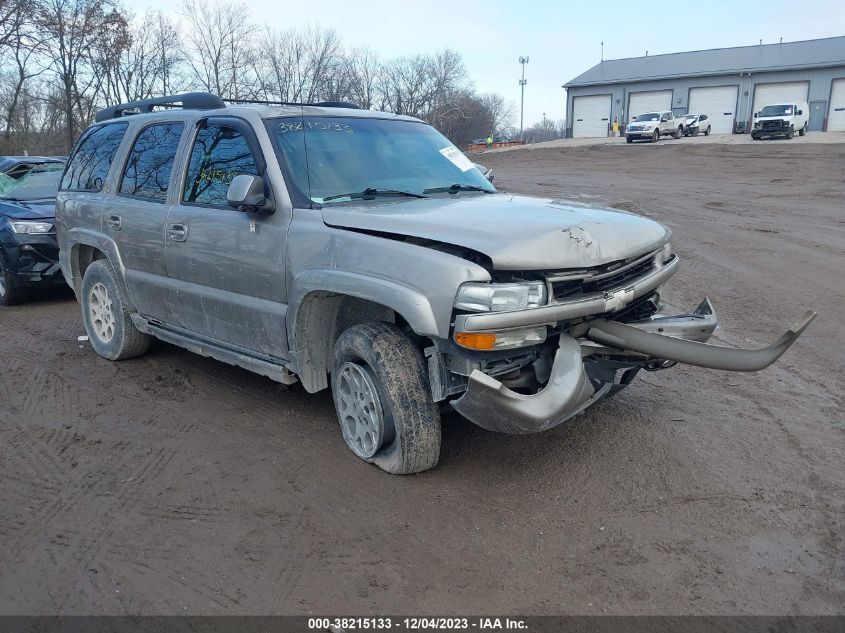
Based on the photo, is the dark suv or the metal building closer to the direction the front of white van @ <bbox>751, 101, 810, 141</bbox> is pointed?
the dark suv

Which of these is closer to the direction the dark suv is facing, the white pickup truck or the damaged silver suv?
the damaged silver suv

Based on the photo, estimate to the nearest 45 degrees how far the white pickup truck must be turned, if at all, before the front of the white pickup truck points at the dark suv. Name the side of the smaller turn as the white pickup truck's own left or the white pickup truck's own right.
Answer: approximately 45° to the white pickup truck's own left

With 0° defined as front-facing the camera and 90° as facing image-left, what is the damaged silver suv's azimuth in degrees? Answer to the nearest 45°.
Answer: approximately 315°

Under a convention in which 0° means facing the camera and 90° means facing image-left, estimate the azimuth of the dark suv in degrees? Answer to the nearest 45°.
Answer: approximately 315°

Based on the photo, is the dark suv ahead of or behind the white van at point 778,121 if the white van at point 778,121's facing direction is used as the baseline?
ahead

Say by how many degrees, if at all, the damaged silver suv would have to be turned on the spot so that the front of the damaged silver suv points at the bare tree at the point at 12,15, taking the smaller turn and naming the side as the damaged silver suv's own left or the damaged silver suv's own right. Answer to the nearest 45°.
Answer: approximately 180°

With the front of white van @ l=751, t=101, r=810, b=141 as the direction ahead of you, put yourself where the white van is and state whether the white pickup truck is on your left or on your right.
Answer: on your right

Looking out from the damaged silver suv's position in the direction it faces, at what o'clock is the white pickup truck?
The white pickup truck is roughly at 8 o'clock from the damaged silver suv.

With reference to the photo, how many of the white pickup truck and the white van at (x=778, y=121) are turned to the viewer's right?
0

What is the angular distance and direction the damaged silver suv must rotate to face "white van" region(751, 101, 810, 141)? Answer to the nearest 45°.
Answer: approximately 90° to its left

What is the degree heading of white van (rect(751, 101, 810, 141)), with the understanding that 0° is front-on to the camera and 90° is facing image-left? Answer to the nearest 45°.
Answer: approximately 45°
